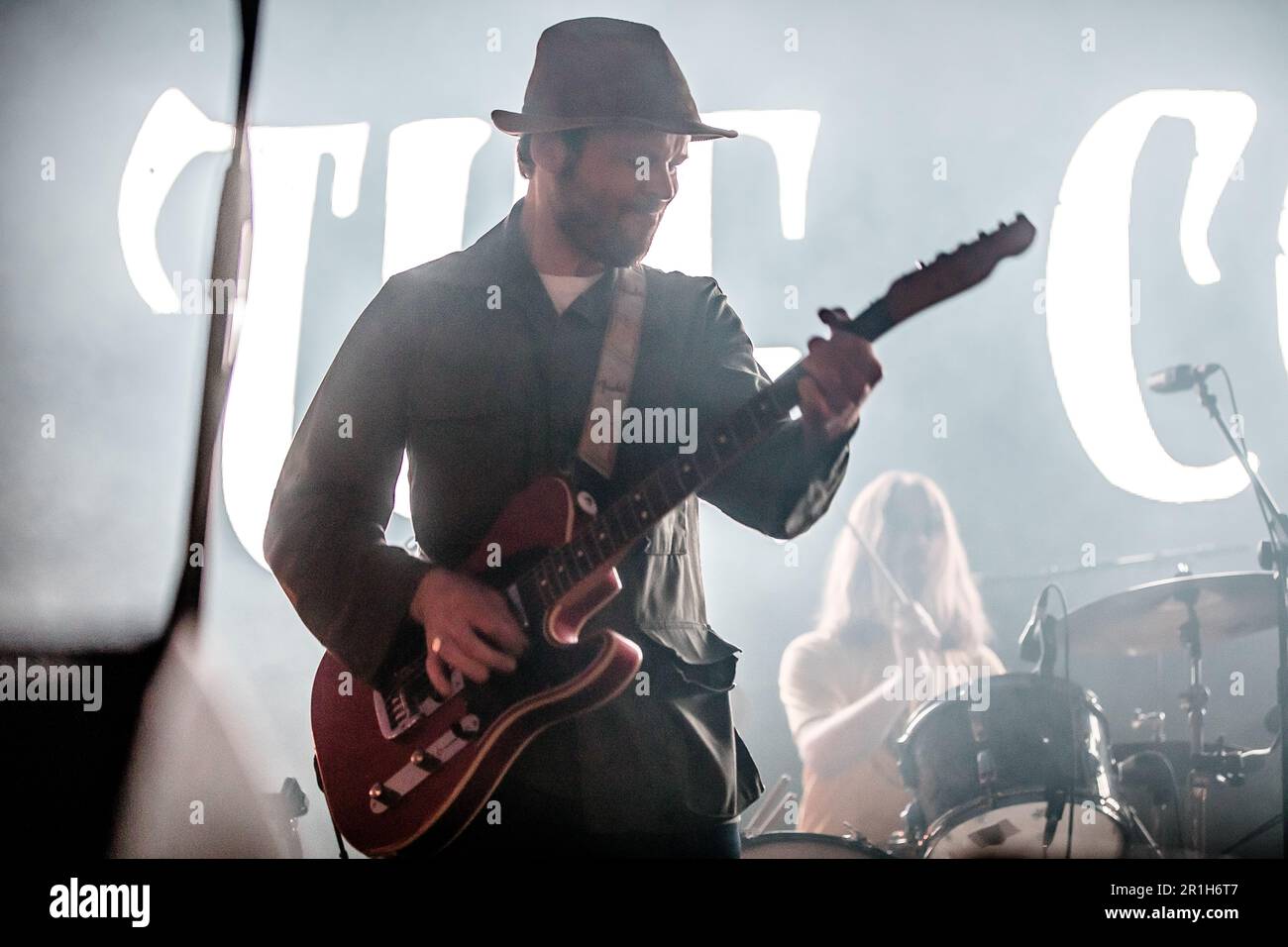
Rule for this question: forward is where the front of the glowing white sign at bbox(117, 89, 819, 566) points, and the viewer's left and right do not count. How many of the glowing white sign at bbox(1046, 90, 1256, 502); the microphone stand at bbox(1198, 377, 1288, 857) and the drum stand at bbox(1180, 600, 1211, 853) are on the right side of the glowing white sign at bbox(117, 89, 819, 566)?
0

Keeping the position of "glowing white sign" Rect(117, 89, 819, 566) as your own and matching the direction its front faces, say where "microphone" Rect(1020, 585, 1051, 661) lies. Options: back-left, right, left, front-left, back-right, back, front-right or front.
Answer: left

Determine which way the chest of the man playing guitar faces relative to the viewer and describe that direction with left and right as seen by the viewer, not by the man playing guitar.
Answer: facing the viewer and to the right of the viewer

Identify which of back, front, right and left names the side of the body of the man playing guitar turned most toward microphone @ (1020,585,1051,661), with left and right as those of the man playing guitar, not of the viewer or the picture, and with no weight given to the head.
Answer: left

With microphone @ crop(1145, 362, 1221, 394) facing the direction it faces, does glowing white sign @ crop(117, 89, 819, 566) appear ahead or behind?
ahead

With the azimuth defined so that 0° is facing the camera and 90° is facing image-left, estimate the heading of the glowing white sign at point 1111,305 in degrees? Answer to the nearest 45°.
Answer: approximately 0°

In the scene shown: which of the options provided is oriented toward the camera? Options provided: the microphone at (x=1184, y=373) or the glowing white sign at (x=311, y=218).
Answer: the glowing white sign

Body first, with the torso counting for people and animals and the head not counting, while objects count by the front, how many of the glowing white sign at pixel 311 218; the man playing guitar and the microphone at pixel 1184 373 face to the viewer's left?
1

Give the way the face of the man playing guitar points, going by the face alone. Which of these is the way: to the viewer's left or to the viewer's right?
to the viewer's right

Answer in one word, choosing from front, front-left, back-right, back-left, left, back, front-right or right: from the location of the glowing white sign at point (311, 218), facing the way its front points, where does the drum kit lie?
left

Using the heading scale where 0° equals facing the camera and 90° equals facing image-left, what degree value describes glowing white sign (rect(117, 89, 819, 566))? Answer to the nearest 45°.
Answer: approximately 0°

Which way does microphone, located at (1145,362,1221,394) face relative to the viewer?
to the viewer's left

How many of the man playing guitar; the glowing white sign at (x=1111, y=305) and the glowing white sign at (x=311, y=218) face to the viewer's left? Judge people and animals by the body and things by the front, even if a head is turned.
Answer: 0

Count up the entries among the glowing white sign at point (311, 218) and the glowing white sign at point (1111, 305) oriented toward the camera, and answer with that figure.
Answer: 2
